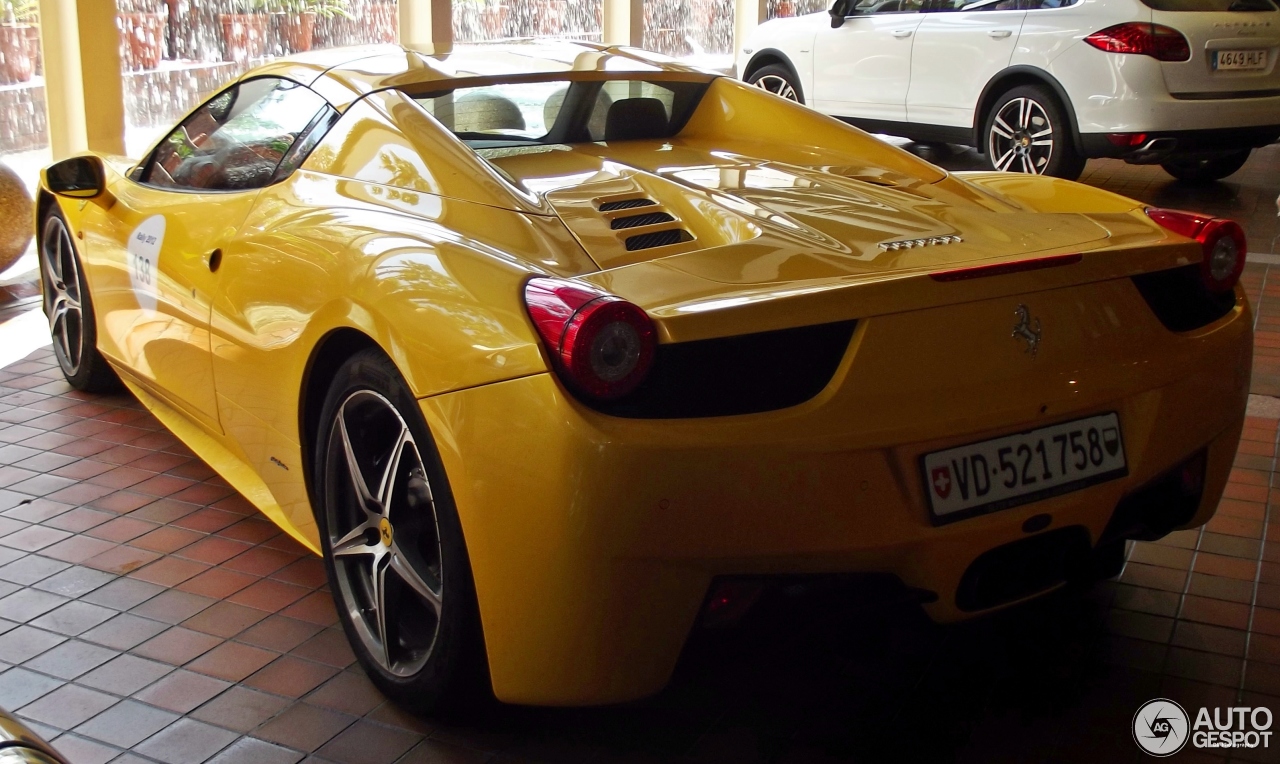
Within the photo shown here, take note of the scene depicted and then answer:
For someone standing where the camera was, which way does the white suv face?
facing away from the viewer and to the left of the viewer

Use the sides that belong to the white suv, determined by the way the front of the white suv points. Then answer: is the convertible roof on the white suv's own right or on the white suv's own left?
on the white suv's own left

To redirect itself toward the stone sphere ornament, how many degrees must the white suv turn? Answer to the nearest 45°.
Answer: approximately 90° to its left

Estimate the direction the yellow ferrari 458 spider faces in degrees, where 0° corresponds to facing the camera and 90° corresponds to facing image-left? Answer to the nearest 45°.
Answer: approximately 135°

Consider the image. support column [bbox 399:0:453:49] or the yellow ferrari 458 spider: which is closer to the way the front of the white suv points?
the support column

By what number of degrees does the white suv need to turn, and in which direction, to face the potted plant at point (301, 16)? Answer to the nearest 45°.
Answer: approximately 45° to its left
